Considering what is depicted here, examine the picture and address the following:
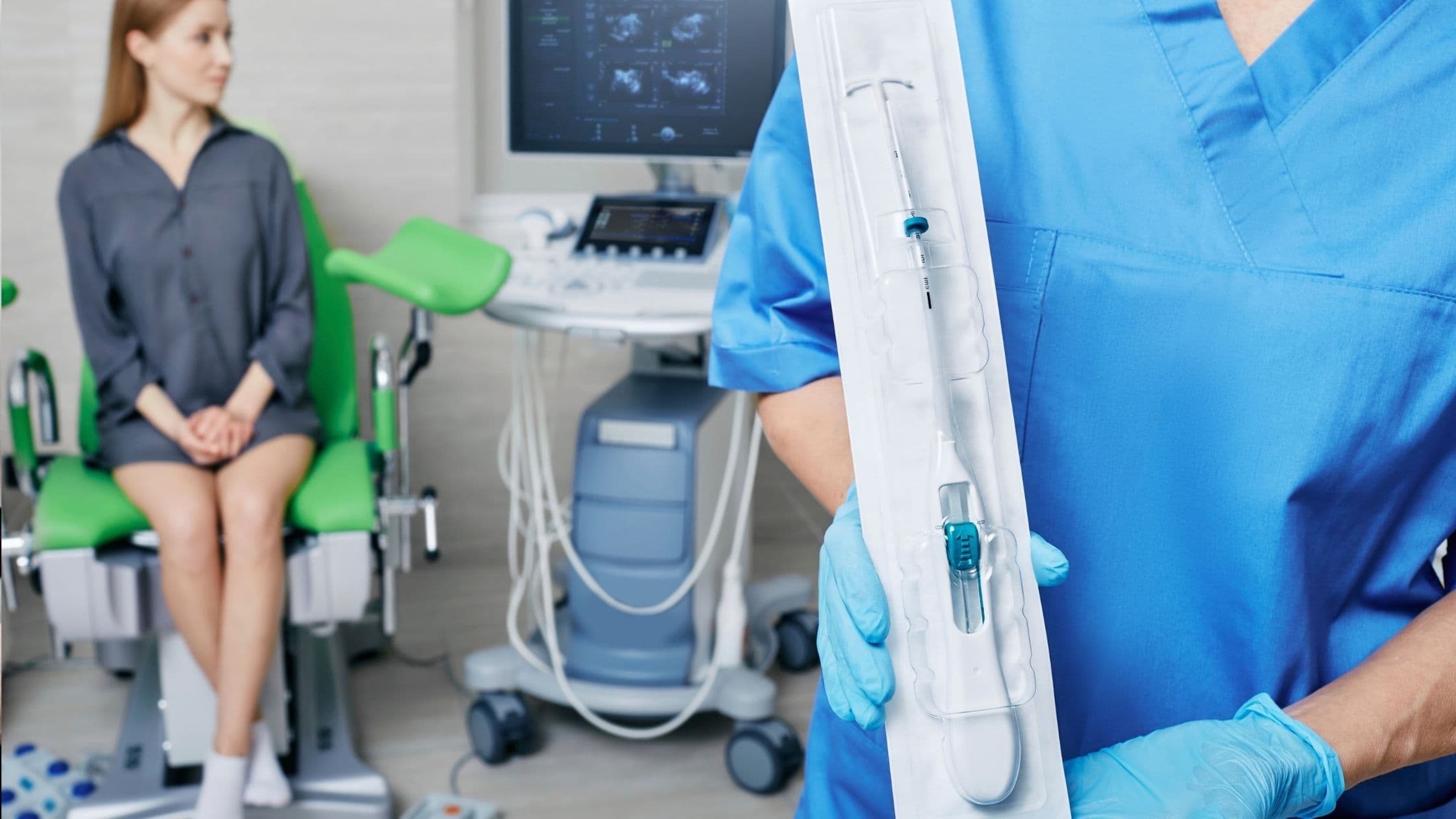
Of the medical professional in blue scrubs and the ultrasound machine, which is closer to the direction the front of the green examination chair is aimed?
the medical professional in blue scrubs

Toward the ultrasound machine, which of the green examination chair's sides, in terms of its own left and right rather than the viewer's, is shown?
left

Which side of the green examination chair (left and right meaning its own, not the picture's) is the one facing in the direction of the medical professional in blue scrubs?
front

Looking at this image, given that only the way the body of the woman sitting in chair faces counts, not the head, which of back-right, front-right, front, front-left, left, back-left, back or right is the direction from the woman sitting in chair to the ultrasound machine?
left

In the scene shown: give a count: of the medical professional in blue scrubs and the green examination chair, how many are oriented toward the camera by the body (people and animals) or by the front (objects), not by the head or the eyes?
2

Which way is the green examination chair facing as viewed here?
toward the camera

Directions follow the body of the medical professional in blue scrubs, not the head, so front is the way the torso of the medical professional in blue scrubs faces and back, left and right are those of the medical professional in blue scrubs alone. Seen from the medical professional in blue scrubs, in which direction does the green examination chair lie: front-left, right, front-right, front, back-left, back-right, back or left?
back-right

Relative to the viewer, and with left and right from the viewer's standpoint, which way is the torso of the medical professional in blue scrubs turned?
facing the viewer

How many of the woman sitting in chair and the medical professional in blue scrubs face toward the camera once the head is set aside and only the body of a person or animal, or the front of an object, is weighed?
2

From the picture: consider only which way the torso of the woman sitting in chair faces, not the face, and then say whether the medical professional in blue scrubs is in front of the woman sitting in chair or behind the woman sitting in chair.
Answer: in front
